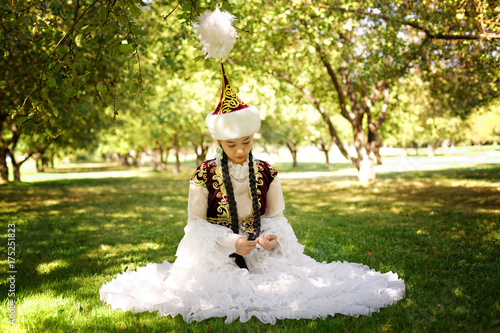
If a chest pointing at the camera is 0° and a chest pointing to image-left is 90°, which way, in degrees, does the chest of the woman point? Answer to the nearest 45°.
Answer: approximately 0°
